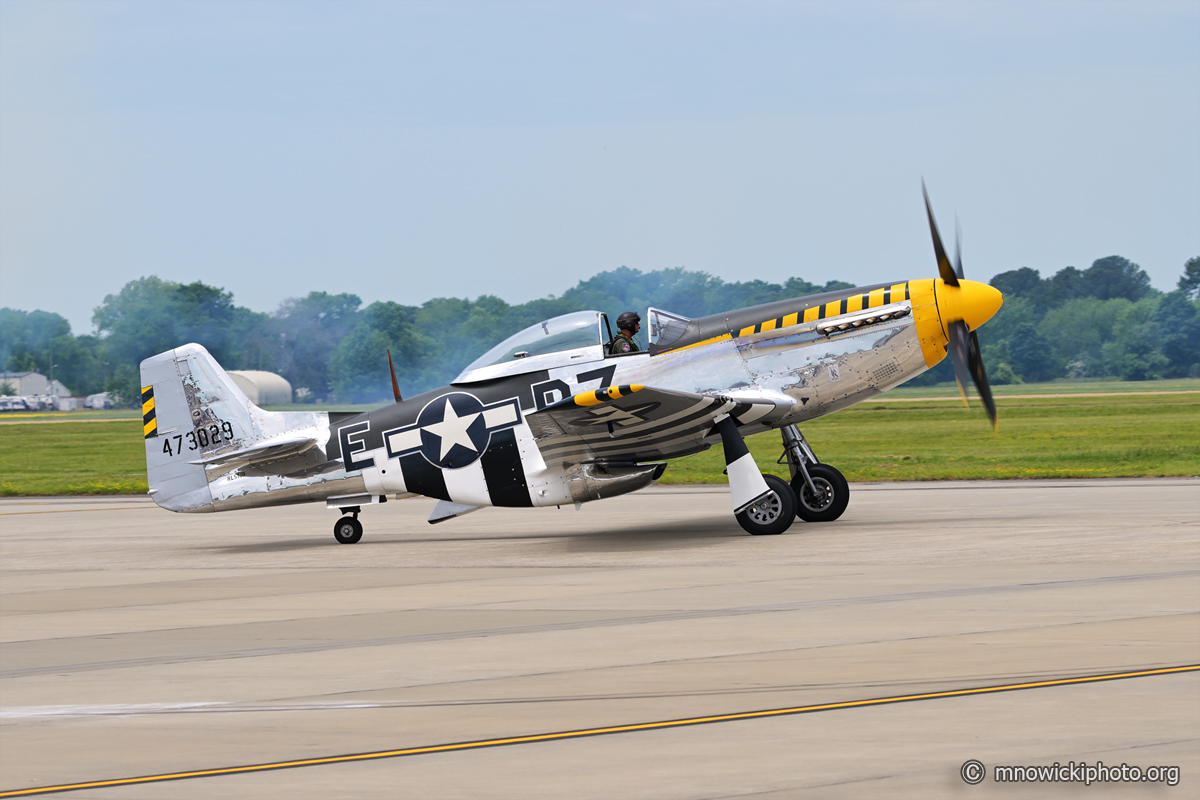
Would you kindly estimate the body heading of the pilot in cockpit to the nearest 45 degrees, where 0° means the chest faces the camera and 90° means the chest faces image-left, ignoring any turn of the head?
approximately 270°

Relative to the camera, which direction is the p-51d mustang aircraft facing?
to the viewer's right

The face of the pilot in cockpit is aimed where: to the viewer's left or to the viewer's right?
to the viewer's right
